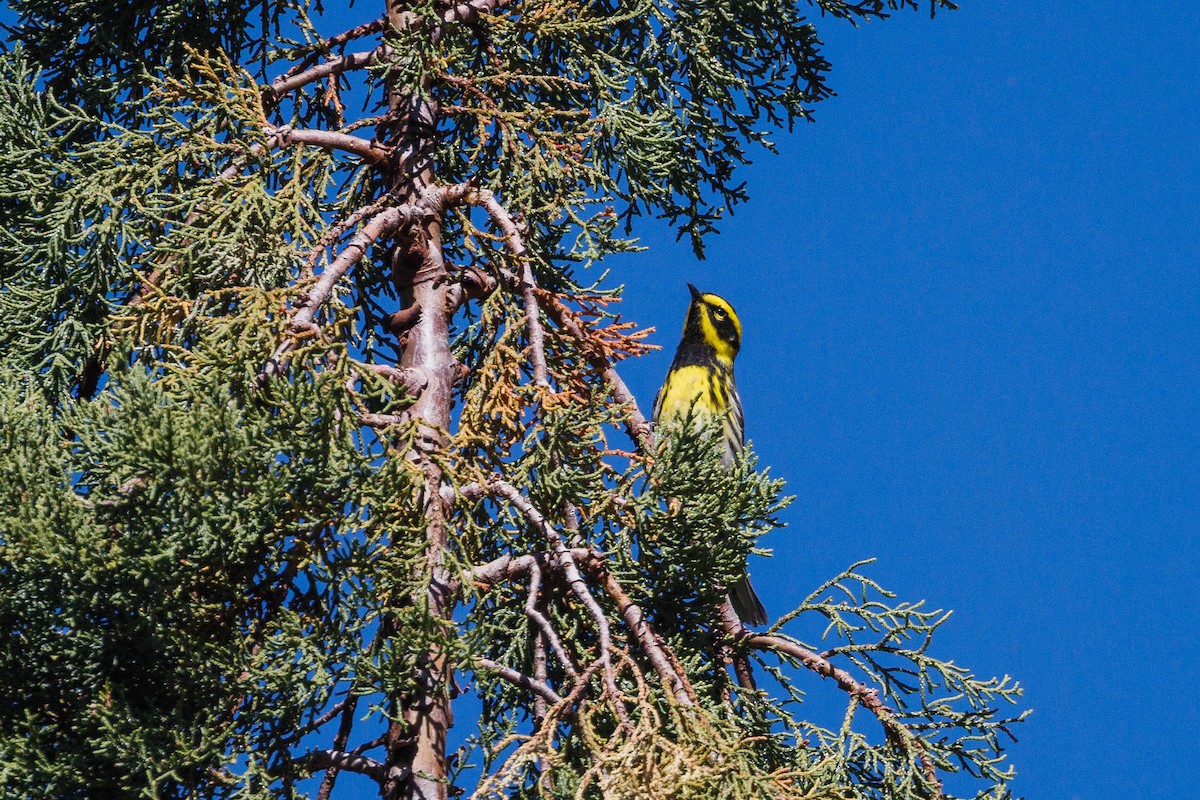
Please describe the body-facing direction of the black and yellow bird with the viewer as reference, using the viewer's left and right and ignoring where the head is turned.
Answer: facing the viewer and to the left of the viewer
